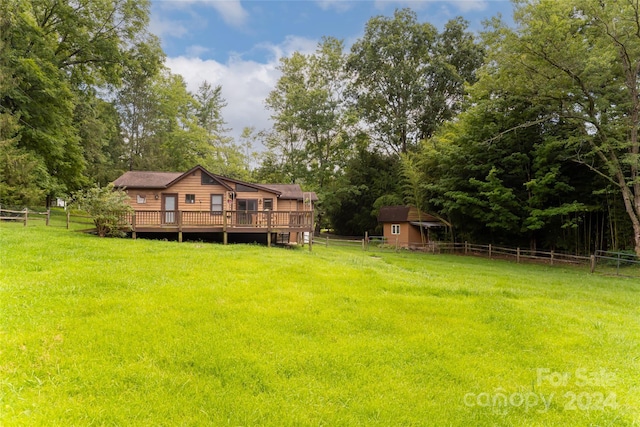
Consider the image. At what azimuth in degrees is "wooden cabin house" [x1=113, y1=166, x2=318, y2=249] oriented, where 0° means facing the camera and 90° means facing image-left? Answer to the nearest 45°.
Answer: approximately 0°

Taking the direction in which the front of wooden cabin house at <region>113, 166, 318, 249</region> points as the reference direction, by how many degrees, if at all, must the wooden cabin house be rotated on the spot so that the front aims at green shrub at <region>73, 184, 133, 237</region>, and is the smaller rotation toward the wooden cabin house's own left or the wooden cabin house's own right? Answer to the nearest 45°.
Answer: approximately 45° to the wooden cabin house's own right

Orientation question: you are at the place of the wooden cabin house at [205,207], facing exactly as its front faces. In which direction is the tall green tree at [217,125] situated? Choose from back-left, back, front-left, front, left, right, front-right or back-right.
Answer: back

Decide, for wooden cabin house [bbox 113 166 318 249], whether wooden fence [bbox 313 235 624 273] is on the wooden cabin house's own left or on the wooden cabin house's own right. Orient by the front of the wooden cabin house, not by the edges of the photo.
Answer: on the wooden cabin house's own left

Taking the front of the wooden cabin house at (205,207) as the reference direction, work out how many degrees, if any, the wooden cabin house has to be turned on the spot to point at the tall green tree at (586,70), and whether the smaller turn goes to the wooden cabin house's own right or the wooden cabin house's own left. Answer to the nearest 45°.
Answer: approximately 90° to the wooden cabin house's own left

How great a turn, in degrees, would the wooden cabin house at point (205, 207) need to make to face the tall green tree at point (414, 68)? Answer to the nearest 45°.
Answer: approximately 135° to its left

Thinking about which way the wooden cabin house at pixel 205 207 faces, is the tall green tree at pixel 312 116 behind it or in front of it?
behind

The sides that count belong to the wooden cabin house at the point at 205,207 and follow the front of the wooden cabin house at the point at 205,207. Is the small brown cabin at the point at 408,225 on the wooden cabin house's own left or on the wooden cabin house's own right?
on the wooden cabin house's own left

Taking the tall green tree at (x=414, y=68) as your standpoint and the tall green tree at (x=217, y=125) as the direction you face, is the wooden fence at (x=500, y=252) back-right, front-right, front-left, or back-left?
back-left
